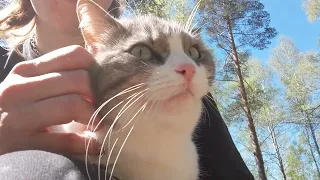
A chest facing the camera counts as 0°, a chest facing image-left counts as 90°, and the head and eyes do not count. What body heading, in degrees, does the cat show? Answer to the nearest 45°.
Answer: approximately 315°

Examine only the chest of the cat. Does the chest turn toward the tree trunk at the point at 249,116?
no
